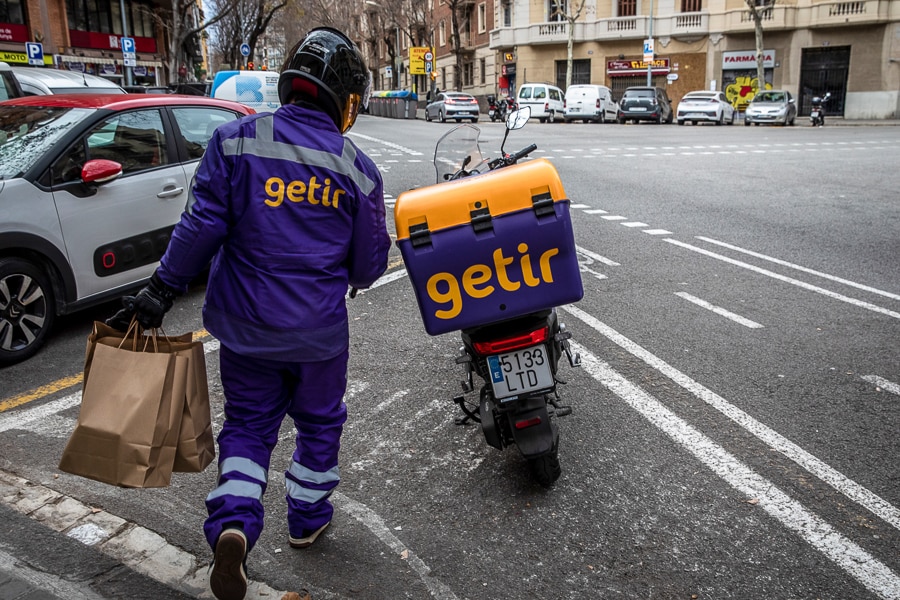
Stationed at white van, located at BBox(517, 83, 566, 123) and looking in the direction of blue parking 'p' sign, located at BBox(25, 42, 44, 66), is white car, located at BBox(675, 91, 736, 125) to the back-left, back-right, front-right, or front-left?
back-left

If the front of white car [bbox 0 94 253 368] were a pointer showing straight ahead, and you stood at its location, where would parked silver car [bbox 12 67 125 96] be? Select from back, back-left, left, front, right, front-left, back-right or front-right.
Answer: back-right

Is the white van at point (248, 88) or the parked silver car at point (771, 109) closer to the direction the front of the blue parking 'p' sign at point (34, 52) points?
the white van

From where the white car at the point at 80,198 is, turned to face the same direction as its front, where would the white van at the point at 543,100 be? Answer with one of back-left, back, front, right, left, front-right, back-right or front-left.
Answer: back

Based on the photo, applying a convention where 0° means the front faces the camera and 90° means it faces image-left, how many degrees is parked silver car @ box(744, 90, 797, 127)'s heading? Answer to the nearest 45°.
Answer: approximately 45°

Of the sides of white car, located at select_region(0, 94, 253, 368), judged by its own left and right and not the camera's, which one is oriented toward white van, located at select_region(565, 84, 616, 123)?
back

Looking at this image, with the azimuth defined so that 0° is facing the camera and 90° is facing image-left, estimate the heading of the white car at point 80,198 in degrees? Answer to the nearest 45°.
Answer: approximately 45°

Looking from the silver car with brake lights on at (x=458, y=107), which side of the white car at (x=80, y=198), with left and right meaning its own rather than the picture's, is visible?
back

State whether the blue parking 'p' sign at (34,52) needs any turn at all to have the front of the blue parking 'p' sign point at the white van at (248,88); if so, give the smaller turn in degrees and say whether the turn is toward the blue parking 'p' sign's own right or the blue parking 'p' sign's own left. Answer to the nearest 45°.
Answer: approximately 90° to the blue parking 'p' sign's own left

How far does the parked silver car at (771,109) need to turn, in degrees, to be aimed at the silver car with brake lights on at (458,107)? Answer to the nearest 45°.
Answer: approximately 45° to its right

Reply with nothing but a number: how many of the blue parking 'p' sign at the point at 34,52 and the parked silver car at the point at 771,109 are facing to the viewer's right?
0

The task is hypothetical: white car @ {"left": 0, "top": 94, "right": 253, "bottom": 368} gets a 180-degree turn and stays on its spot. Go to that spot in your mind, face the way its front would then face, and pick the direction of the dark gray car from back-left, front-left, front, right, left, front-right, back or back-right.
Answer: front

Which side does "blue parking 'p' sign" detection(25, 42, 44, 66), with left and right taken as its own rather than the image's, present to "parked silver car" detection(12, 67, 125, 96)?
front

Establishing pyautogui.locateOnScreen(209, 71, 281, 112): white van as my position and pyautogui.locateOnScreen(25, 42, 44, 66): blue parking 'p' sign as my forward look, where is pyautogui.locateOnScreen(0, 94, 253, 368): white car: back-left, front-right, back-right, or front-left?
back-left

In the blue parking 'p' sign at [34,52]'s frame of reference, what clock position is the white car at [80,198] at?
The white car is roughly at 12 o'clock from the blue parking 'p' sign.

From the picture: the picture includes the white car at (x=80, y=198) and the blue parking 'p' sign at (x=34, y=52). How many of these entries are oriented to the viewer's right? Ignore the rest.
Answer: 0

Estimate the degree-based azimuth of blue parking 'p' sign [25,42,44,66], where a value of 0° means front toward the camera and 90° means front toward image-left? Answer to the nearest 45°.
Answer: approximately 0°
